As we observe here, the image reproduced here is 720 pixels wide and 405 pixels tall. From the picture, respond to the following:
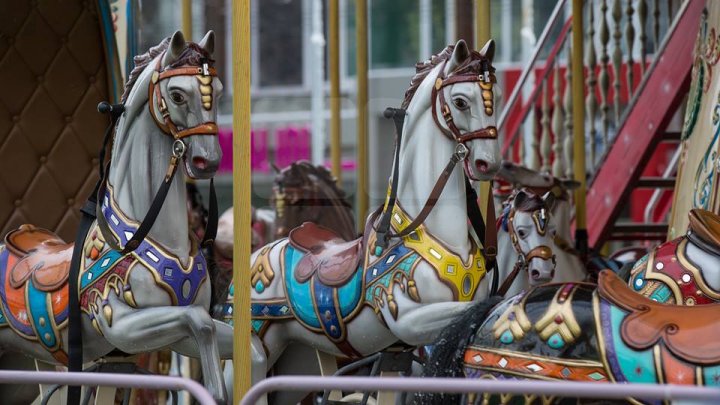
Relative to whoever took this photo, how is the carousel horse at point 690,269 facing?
facing to the right of the viewer

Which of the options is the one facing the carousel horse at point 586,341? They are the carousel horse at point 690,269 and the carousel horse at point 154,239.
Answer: the carousel horse at point 154,239

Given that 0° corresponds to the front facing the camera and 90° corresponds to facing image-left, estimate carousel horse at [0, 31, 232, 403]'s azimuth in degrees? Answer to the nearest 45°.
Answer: approximately 315°

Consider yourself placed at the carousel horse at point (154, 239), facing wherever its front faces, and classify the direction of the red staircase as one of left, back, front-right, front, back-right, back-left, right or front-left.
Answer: left

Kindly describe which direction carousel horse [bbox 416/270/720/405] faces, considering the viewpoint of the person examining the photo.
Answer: facing to the right of the viewer

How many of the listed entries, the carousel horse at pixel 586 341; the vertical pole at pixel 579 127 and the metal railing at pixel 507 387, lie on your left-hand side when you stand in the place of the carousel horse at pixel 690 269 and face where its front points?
1
